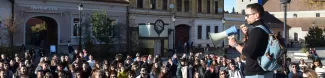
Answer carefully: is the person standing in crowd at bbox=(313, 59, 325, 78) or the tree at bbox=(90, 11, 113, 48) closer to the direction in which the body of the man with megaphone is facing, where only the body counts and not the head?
the tree

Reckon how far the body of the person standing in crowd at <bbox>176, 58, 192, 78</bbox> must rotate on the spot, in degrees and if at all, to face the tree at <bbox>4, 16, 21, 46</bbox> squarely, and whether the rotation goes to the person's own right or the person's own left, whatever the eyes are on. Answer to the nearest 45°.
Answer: approximately 135° to the person's own right

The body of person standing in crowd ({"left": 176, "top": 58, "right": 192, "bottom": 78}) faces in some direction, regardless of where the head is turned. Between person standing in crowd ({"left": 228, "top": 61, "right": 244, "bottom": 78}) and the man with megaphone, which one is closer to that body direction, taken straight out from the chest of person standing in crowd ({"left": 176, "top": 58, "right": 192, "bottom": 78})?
the man with megaphone

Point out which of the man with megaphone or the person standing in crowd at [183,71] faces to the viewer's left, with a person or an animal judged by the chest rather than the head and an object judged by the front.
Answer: the man with megaphone

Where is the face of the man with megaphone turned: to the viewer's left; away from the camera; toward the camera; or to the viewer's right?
to the viewer's left

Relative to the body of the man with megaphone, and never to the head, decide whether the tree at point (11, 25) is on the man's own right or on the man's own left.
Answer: on the man's own right

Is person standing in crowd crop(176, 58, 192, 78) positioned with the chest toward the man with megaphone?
yes

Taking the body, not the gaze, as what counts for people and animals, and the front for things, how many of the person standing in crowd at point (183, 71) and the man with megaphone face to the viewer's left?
1

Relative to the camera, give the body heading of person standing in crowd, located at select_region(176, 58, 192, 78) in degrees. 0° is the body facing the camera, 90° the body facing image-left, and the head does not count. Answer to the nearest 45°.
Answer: approximately 0°

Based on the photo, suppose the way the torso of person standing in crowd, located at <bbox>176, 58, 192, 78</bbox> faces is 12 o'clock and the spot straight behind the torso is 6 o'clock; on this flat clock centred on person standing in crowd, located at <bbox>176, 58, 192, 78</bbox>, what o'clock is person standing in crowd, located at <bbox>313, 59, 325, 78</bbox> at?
person standing in crowd, located at <bbox>313, 59, 325, 78</bbox> is roughly at 9 o'clock from person standing in crowd, located at <bbox>176, 58, 192, 78</bbox>.

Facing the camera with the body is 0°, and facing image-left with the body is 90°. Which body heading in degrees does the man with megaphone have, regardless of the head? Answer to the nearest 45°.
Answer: approximately 90°
